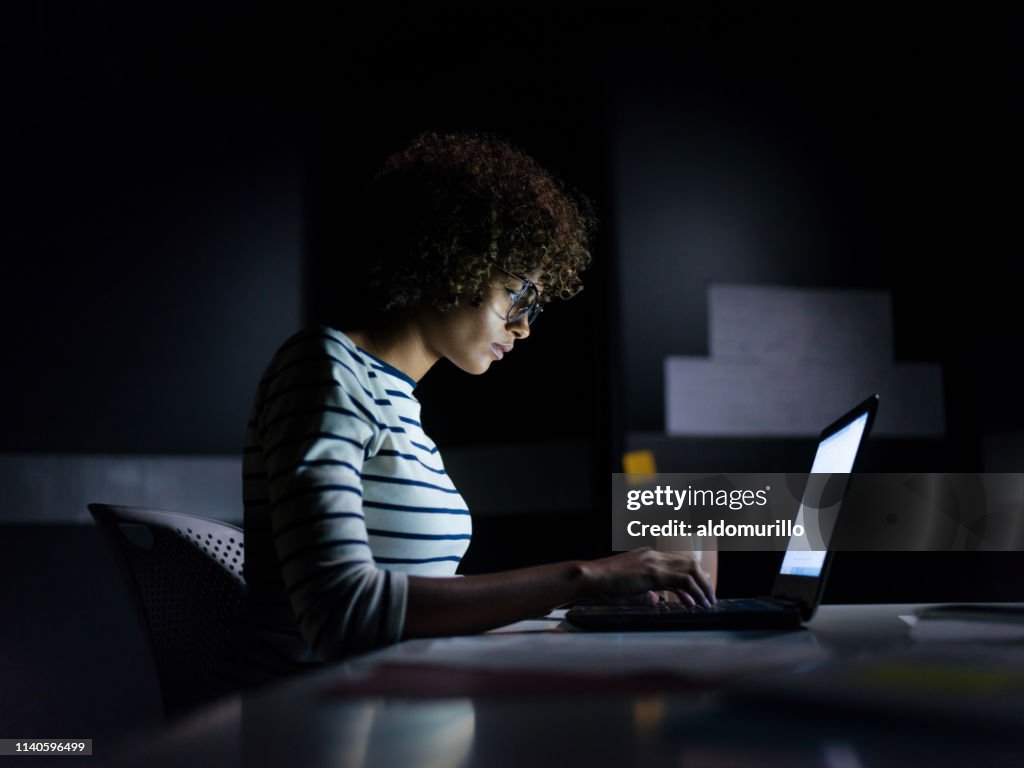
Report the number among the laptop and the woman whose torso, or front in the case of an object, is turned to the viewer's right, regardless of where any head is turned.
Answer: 1

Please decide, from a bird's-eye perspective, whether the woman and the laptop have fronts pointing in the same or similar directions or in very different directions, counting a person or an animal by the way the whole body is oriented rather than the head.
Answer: very different directions

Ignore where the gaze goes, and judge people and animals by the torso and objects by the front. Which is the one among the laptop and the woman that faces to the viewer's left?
the laptop

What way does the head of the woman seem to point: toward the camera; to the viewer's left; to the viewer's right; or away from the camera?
to the viewer's right

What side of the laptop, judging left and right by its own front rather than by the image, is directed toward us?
left

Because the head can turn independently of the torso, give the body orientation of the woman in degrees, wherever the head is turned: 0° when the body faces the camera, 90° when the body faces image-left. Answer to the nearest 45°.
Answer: approximately 270°
